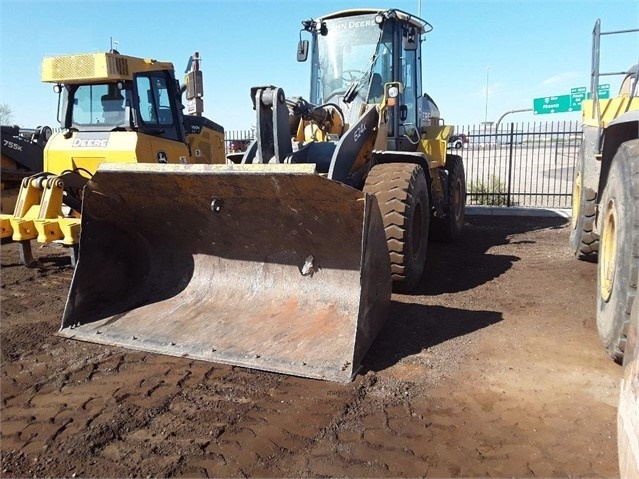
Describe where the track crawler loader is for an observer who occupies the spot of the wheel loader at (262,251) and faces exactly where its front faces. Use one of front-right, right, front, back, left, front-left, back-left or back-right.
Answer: right

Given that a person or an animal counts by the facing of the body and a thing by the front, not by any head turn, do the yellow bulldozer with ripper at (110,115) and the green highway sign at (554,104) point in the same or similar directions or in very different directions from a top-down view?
very different directions

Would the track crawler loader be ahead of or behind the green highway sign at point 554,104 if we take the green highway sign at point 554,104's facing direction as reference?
ahead

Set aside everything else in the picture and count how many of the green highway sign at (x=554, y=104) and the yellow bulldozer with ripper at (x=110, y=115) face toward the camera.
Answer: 1

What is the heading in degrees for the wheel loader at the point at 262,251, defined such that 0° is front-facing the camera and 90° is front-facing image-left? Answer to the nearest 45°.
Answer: approximately 45°

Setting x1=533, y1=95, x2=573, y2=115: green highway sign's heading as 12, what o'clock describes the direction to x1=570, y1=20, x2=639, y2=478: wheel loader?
The wheel loader is roughly at 12 o'clock from the green highway sign.

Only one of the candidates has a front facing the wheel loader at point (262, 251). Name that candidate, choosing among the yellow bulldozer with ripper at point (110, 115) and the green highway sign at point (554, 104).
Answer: the green highway sign

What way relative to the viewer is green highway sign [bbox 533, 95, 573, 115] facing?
toward the camera
